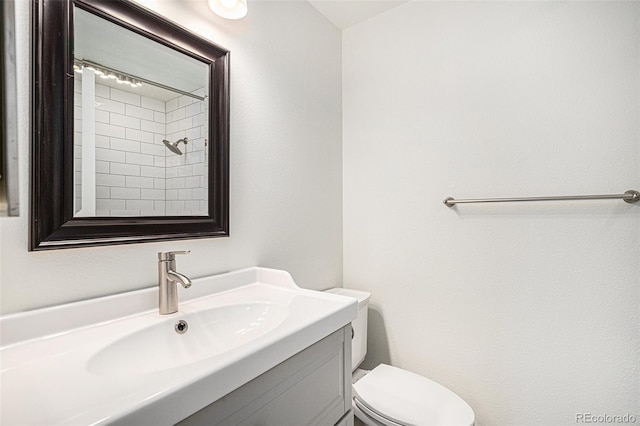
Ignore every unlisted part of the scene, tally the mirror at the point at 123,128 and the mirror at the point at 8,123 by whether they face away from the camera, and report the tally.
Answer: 0

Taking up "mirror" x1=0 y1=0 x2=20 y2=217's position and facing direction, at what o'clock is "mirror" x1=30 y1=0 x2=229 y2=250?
"mirror" x1=30 y1=0 x2=229 y2=250 is roughly at 8 o'clock from "mirror" x1=0 y1=0 x2=20 y2=217.

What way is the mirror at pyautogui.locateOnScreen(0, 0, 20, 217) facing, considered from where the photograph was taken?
facing the viewer and to the right of the viewer

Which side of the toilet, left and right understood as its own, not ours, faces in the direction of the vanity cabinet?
right

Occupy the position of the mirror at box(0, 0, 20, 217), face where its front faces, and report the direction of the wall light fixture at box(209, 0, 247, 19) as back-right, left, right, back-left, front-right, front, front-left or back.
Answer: left

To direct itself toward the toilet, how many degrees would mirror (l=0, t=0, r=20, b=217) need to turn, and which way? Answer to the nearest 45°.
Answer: approximately 45° to its left

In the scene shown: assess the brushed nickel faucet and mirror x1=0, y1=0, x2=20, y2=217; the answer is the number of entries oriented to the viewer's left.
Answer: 0

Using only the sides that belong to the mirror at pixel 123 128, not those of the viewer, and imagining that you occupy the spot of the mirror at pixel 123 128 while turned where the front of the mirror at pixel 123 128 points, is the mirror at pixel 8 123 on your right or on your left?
on your right
